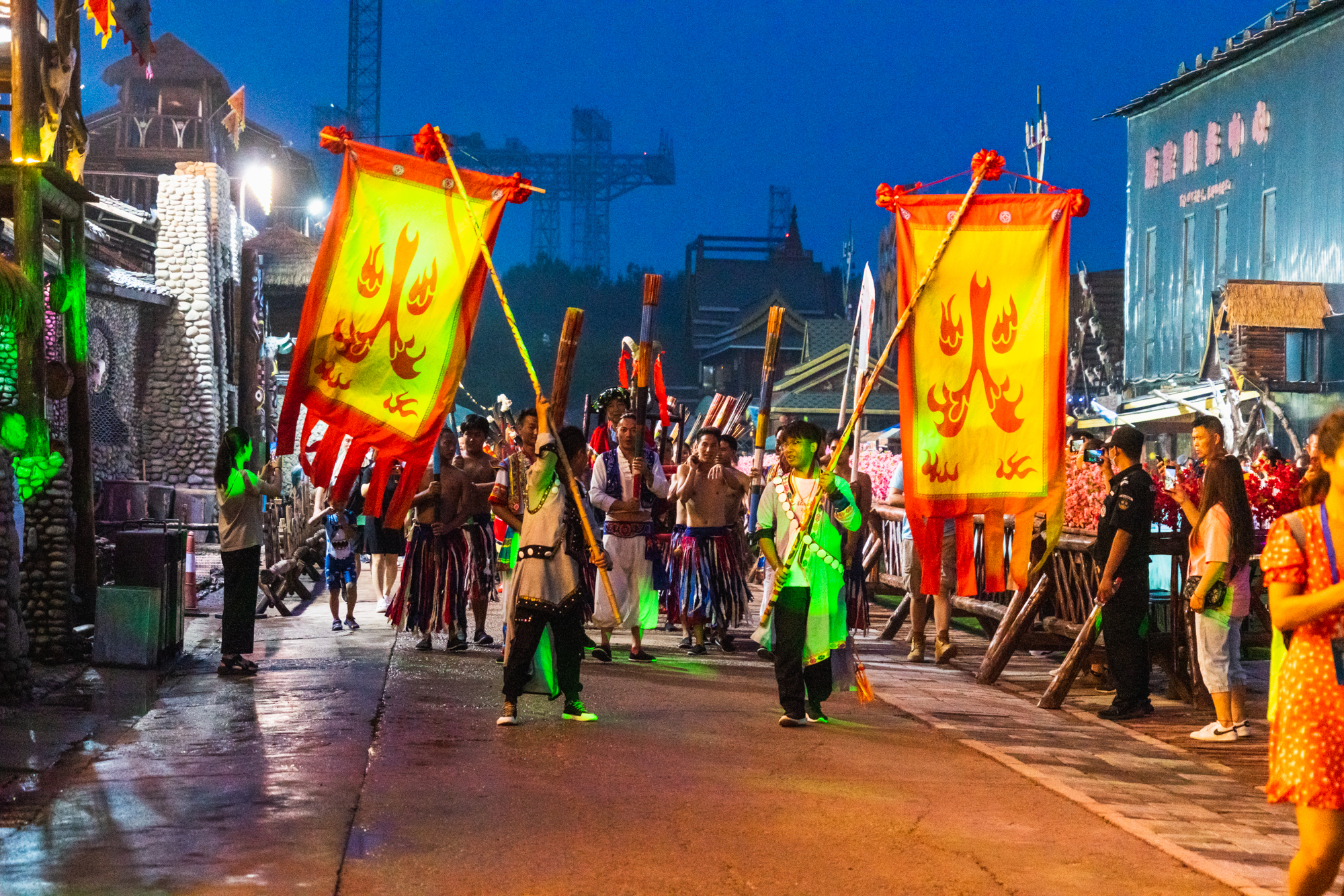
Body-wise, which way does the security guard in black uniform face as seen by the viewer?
to the viewer's left

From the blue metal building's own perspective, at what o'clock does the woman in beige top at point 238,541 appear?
The woman in beige top is roughly at 11 o'clock from the blue metal building.

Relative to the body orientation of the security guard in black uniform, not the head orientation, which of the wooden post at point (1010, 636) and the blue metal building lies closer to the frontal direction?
the wooden post

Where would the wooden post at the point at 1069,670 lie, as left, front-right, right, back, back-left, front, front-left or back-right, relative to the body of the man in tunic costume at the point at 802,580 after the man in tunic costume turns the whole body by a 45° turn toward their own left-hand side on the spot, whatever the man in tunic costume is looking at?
left

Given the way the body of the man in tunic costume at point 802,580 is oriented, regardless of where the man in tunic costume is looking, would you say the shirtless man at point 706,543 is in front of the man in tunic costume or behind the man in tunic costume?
behind

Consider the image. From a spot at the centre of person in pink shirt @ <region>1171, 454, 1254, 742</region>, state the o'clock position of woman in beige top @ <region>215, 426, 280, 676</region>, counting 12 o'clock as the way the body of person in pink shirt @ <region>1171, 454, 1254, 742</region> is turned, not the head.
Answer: woman in beige top @ <region>215, 426, 280, 676</region> is roughly at 12 o'clock from person in pink shirt @ <region>1171, 454, 1254, 742</region>.

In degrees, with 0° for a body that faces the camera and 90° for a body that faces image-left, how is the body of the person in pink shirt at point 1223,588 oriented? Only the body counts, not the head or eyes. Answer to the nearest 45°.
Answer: approximately 90°

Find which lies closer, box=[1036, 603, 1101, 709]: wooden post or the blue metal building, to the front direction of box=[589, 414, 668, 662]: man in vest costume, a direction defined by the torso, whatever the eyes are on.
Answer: the wooden post
